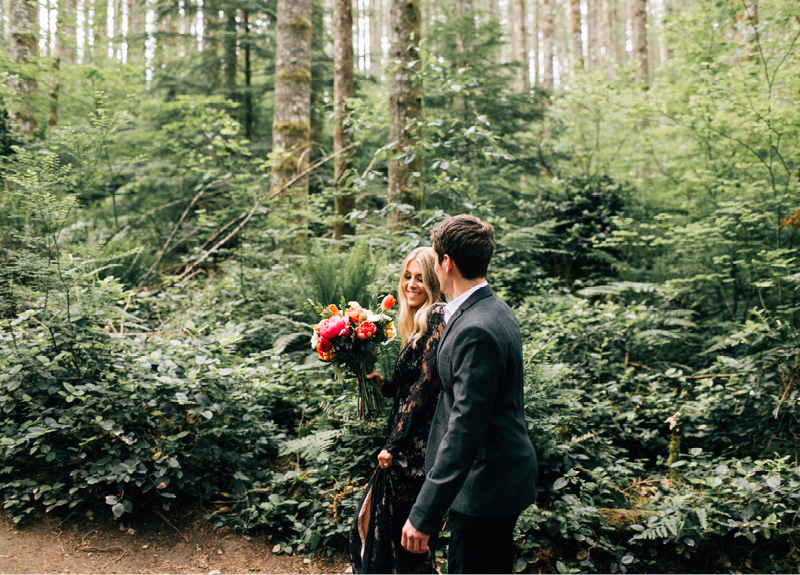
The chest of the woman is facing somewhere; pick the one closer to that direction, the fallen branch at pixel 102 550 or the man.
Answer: the fallen branch

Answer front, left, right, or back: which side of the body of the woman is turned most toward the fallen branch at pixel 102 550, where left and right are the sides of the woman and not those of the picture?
front

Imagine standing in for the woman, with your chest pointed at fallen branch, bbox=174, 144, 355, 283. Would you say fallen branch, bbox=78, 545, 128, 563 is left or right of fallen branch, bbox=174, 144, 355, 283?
left

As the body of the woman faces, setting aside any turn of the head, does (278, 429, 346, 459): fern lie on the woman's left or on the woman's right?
on the woman's right

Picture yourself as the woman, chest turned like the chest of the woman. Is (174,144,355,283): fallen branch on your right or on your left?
on your right
